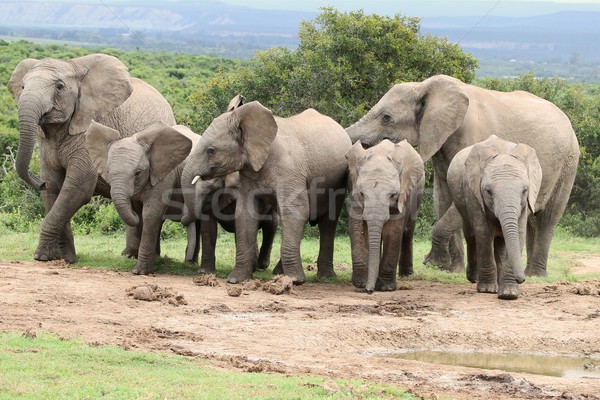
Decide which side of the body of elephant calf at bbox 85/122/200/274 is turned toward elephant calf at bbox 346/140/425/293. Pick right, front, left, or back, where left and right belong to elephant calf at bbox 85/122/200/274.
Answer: left

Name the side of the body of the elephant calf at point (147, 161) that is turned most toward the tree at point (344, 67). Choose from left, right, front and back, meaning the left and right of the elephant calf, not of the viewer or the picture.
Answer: back

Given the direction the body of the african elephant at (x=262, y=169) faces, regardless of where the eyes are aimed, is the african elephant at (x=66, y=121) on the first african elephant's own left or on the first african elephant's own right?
on the first african elephant's own right

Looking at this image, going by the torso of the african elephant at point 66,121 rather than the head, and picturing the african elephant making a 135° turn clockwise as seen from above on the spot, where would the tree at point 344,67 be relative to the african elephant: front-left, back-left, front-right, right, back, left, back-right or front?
front-right

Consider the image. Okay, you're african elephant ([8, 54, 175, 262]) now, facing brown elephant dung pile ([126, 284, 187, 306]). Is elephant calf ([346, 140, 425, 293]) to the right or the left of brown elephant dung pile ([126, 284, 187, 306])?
left

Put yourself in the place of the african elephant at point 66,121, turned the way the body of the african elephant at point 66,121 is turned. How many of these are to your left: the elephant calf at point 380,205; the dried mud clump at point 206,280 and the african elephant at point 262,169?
3

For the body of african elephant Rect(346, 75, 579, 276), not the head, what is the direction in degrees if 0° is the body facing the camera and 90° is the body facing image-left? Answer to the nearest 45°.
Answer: approximately 90°

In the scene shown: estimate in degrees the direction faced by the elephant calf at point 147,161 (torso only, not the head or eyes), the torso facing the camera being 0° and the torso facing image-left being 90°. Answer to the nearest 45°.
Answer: approximately 45°

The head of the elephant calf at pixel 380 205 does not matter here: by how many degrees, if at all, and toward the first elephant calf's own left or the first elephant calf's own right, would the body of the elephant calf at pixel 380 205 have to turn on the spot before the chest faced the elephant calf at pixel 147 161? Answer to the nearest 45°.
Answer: approximately 90° to the first elephant calf's own right

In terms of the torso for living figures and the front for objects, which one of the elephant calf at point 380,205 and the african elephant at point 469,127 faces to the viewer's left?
the african elephant

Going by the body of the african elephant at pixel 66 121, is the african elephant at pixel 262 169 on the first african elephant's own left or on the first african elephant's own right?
on the first african elephant's own left
